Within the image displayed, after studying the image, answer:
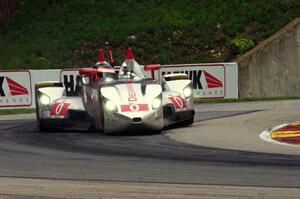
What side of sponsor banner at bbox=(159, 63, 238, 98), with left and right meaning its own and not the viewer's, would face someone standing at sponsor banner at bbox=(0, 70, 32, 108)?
right

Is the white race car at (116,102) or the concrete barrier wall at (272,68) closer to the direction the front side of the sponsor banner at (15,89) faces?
the white race car

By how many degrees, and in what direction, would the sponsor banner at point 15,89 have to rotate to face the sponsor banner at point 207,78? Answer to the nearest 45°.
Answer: approximately 90° to its left

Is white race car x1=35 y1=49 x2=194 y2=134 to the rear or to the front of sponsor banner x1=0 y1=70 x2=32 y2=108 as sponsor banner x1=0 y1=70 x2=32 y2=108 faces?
to the front

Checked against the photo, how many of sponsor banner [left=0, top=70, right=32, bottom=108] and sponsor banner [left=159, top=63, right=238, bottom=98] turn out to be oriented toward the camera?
2

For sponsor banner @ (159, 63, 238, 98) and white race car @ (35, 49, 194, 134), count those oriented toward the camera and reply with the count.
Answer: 2

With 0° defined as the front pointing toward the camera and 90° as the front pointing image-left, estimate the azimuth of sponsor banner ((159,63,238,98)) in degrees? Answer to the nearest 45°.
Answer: approximately 0°

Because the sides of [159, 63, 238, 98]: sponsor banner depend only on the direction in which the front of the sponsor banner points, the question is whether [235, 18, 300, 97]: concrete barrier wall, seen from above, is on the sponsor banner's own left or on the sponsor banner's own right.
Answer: on the sponsor banner's own left
